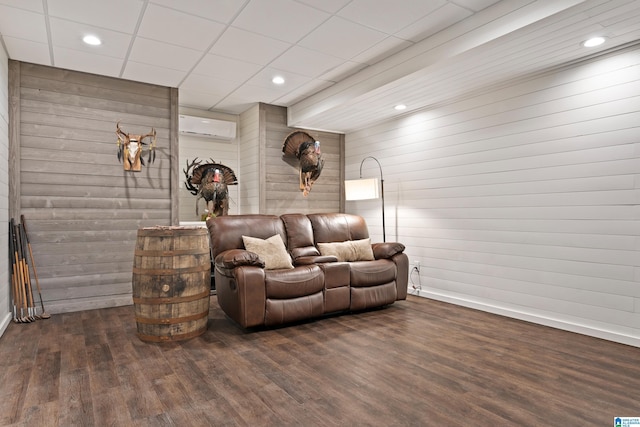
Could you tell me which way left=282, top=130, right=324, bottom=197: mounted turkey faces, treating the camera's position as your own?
facing the viewer and to the right of the viewer

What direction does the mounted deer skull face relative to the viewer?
toward the camera

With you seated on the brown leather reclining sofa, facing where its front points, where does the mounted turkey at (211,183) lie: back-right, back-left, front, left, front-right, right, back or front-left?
back

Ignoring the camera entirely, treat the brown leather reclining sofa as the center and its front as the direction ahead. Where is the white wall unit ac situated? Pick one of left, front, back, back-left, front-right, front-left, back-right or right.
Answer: back

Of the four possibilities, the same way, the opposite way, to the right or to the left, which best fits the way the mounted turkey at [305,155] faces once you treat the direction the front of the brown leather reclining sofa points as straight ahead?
the same way

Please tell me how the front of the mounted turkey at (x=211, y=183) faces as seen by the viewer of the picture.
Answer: facing the viewer

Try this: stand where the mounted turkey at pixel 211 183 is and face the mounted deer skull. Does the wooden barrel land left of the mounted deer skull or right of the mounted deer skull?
left

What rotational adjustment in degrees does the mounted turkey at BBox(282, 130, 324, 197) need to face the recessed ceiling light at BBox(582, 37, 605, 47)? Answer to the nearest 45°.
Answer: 0° — it already faces it

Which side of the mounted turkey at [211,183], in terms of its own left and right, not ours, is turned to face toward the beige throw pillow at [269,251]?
front

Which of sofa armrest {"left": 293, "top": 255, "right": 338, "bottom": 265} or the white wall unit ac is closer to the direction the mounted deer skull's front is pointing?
the sofa armrest

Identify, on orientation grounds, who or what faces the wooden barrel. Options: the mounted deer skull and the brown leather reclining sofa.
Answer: the mounted deer skull

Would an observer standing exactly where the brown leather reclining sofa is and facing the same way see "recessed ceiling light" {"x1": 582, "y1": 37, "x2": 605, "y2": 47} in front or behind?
in front

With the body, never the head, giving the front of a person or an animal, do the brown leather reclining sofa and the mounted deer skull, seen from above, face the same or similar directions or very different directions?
same or similar directions

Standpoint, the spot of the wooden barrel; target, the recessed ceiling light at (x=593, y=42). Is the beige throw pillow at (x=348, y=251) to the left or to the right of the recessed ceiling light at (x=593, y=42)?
left

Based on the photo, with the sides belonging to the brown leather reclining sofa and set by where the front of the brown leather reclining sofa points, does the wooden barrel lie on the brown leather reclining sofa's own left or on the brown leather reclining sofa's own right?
on the brown leather reclining sofa's own right

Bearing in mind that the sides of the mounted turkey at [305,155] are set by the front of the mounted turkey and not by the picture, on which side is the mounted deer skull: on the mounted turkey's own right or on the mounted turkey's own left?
on the mounted turkey's own right
